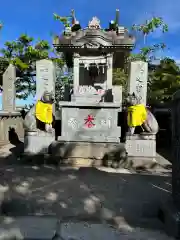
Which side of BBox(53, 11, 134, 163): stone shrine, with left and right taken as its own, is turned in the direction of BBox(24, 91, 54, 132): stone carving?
right

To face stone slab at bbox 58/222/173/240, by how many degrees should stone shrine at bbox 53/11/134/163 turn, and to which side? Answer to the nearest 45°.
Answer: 0° — it already faces it

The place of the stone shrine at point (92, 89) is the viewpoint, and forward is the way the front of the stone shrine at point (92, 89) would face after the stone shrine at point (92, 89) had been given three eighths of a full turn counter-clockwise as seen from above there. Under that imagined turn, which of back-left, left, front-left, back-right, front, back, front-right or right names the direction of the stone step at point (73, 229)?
back-right

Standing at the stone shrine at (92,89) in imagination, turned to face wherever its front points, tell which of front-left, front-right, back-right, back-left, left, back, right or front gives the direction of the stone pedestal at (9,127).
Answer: back-right

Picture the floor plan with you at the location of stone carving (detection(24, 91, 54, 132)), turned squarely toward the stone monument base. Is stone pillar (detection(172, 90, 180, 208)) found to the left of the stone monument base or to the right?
right

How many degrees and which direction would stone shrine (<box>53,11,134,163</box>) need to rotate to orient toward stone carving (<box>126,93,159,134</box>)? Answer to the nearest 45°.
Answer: approximately 90° to its left

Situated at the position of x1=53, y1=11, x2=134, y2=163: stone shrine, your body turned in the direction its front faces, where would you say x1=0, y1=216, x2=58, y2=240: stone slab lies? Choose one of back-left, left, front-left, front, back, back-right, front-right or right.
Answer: front

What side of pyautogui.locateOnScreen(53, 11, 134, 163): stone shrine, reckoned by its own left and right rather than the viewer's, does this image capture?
front

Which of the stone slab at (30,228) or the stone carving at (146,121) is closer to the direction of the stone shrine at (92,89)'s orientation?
the stone slab

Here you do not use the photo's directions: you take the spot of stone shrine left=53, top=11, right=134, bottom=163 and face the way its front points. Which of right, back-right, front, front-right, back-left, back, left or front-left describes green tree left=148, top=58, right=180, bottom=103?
back-left

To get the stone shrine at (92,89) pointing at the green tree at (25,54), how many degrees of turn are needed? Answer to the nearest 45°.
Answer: approximately 135° to its right

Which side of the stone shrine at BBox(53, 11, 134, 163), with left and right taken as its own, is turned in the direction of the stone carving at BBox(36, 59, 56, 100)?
right
